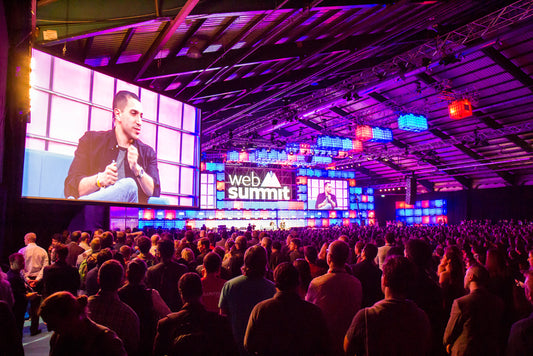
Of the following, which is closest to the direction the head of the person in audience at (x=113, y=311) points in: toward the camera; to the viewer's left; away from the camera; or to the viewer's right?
away from the camera

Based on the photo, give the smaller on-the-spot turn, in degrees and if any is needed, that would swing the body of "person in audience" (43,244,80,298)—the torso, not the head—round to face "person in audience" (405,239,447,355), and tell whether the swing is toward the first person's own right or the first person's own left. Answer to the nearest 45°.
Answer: approximately 135° to the first person's own right

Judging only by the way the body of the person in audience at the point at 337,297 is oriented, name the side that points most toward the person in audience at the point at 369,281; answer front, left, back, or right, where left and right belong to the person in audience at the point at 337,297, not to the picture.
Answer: front

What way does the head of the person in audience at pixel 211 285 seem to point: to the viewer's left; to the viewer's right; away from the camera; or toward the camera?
away from the camera

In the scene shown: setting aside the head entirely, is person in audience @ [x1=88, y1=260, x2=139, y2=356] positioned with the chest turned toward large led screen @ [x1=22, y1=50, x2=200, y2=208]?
yes

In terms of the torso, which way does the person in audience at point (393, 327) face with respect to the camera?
away from the camera

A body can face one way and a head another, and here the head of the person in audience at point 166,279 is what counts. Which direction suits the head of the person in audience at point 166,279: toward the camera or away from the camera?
away from the camera

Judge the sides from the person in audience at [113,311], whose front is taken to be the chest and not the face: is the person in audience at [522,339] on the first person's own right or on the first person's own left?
on the first person's own right

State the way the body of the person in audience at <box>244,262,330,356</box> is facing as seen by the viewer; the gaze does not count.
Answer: away from the camera

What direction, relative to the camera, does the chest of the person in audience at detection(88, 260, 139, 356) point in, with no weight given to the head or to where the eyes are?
away from the camera

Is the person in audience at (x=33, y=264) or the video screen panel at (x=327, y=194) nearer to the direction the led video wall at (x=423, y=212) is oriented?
the person in audience

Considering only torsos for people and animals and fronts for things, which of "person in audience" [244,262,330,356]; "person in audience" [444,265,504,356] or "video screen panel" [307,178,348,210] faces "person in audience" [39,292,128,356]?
the video screen panel

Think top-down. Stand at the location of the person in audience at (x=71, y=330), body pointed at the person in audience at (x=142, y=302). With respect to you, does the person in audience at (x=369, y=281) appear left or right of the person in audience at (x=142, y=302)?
right

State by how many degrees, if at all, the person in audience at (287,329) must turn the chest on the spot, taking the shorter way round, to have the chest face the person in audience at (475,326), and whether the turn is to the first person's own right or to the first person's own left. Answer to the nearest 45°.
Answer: approximately 90° to the first person's own right

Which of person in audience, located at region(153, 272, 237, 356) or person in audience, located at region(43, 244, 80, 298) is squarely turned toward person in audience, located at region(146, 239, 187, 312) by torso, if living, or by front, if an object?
person in audience, located at region(153, 272, 237, 356)

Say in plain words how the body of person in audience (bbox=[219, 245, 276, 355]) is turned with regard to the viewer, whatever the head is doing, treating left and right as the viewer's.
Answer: facing away from the viewer

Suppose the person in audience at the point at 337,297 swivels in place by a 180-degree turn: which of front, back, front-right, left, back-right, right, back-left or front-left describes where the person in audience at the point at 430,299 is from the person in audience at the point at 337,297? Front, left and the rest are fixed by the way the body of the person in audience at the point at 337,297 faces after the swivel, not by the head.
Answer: left

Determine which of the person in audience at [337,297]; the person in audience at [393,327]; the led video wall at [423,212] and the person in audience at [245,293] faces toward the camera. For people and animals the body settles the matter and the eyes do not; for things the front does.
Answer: the led video wall
